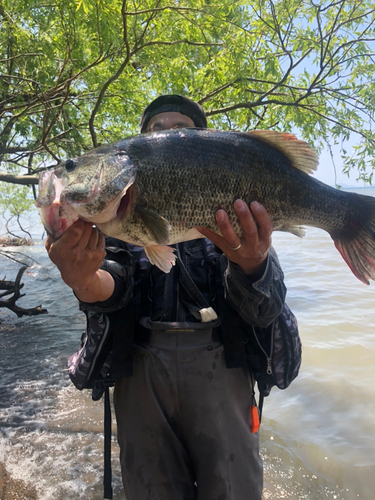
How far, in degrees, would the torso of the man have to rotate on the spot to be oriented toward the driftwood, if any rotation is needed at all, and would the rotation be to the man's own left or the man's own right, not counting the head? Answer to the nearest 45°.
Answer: approximately 135° to the man's own right

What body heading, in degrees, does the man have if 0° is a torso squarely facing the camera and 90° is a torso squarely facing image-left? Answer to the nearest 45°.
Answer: approximately 0°
